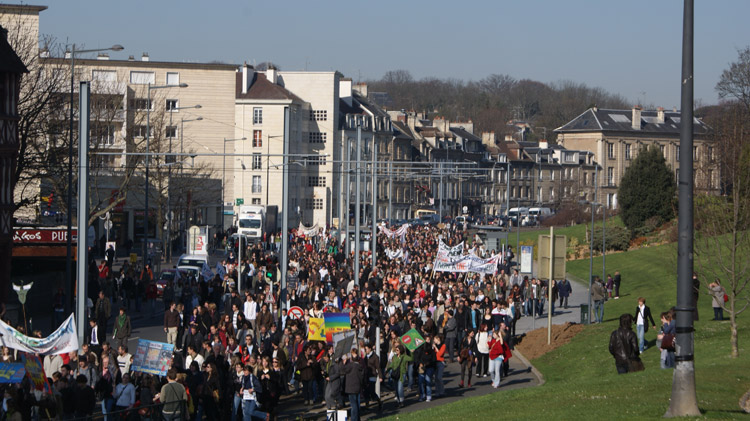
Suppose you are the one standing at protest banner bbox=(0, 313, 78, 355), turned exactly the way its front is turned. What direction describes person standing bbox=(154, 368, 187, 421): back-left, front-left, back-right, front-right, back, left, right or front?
front-left

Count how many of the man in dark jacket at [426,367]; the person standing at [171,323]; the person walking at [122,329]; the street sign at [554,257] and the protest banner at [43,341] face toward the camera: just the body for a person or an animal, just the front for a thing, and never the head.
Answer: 4

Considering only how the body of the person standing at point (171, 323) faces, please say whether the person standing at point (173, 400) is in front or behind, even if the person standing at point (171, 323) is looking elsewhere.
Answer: in front

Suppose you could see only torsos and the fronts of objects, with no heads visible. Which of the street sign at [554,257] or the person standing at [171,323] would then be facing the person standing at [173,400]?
the person standing at [171,323]

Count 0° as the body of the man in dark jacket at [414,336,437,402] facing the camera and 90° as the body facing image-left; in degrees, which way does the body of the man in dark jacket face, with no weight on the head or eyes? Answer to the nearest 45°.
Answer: approximately 0°

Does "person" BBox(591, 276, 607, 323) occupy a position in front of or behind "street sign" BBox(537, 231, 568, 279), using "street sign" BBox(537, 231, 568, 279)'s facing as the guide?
in front

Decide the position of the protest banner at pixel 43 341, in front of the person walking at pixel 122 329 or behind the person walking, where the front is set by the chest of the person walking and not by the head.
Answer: in front

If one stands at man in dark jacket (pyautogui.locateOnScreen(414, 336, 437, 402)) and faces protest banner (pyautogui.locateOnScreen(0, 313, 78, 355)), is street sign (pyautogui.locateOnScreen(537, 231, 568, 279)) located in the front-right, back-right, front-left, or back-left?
back-right
